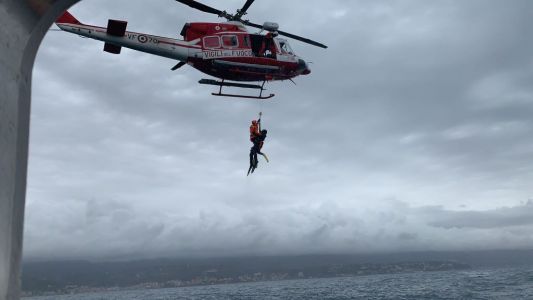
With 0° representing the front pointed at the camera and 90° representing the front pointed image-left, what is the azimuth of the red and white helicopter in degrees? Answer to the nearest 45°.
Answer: approximately 270°
